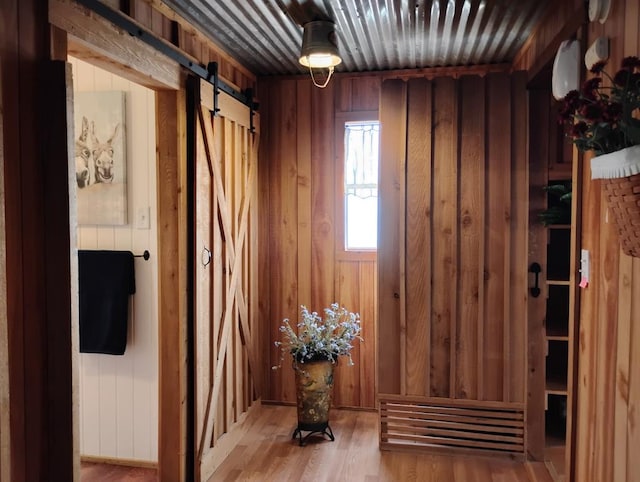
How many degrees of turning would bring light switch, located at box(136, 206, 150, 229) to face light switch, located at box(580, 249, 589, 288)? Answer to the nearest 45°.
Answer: approximately 45° to its left

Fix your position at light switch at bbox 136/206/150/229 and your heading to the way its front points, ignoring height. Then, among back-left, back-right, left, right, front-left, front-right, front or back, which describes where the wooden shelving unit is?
left

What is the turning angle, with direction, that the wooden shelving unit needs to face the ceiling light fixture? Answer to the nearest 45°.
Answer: approximately 45° to its right

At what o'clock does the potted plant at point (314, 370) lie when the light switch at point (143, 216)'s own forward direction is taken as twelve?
The potted plant is roughly at 9 o'clock from the light switch.

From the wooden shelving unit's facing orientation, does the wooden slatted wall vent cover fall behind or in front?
in front

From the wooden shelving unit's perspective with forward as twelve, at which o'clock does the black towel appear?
The black towel is roughly at 2 o'clock from the wooden shelving unit.

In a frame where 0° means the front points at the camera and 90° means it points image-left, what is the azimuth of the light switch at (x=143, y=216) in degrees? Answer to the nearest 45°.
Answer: approximately 0°
